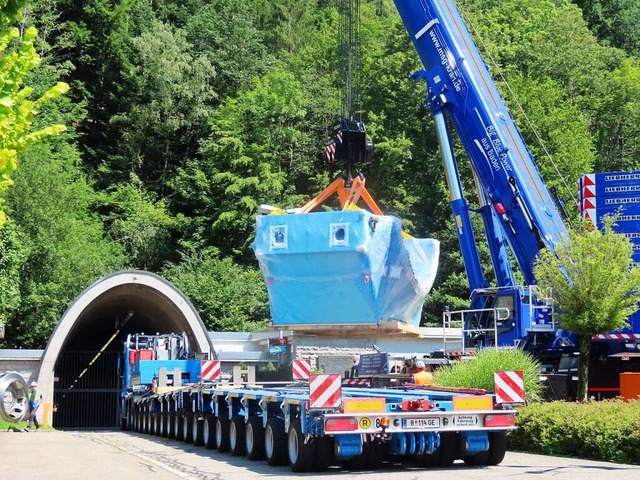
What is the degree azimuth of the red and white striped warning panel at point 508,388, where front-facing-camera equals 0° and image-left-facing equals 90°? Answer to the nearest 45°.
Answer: approximately 0°

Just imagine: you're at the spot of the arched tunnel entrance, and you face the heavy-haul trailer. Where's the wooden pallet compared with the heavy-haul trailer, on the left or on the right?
left

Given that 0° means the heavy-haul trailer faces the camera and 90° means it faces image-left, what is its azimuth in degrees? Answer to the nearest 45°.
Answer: approximately 135°

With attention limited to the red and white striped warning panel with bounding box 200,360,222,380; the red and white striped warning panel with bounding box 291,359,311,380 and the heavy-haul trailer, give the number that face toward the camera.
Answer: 2

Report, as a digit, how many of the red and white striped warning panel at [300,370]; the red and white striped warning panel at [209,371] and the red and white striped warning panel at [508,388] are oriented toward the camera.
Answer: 3
